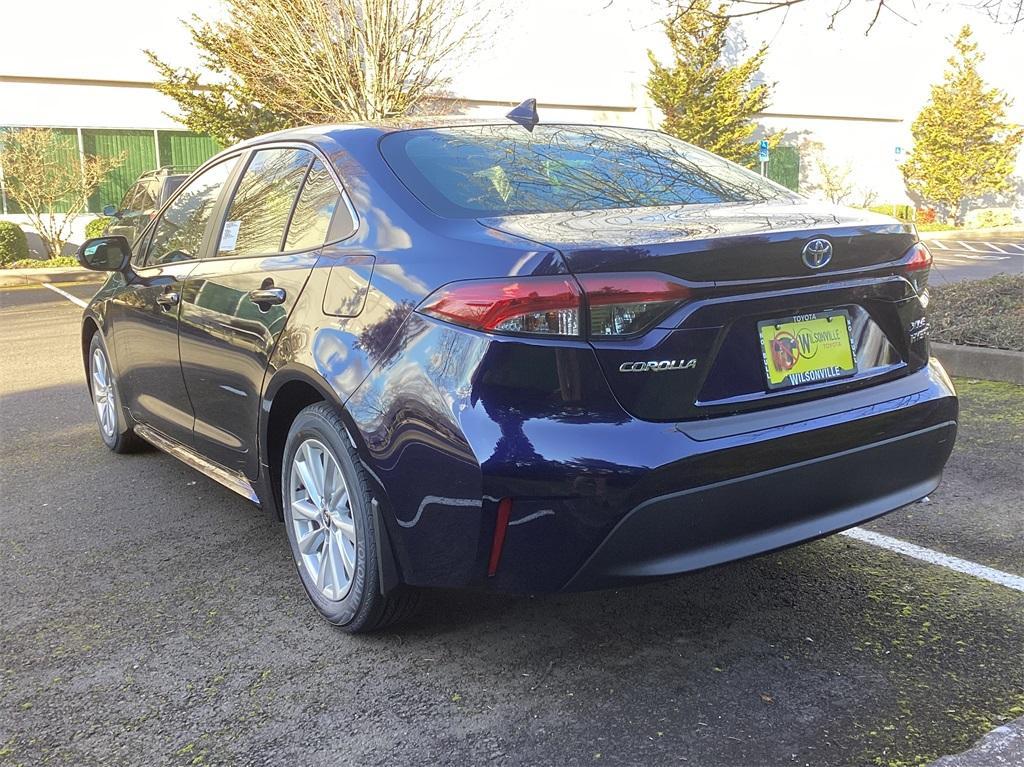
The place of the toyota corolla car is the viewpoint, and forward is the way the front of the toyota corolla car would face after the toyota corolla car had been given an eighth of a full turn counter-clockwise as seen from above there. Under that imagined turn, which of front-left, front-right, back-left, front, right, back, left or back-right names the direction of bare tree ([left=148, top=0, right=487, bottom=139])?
right

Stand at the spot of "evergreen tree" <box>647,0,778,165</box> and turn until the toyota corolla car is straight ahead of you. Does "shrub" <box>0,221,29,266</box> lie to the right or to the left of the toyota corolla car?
right

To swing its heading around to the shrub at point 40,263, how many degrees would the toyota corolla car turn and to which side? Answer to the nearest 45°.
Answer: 0° — it already faces it

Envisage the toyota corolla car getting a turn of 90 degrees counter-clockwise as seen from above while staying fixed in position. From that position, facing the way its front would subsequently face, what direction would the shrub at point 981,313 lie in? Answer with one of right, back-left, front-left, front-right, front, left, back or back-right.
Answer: back

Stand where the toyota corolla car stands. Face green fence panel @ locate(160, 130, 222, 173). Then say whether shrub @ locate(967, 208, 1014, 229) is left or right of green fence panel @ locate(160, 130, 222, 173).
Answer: right

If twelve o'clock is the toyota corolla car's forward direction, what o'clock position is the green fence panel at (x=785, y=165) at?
The green fence panel is roughly at 2 o'clock from the toyota corolla car.

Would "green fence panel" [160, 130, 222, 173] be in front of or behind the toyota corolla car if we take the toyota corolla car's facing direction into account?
in front

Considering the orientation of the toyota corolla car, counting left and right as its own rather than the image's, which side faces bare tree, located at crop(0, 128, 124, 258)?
front

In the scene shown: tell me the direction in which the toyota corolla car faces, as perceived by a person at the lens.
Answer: facing away from the viewer and to the left of the viewer

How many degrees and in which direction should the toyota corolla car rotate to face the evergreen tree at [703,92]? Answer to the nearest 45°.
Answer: approximately 45° to its right

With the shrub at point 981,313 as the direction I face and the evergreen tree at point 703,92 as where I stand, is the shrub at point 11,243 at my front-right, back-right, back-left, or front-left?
front-right

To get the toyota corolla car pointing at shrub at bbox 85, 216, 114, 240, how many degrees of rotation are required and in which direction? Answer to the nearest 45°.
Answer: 0° — it already faces it

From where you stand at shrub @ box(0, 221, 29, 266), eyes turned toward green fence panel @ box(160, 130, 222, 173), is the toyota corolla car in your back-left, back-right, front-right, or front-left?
back-right

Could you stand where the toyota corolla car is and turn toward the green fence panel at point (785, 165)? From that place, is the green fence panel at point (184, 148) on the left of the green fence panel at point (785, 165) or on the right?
left

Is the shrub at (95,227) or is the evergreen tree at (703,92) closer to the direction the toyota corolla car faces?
the shrub

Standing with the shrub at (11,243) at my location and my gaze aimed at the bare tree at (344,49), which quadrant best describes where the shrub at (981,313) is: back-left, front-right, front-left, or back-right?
front-right

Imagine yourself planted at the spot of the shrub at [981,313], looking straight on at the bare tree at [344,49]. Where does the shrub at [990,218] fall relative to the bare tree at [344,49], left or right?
right
